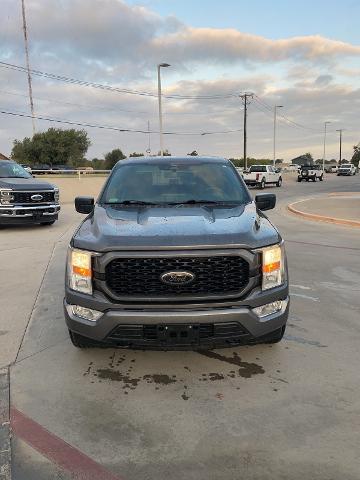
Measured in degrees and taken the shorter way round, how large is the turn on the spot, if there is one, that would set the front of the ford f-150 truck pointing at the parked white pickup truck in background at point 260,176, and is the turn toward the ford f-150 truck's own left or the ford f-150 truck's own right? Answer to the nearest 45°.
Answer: approximately 180°

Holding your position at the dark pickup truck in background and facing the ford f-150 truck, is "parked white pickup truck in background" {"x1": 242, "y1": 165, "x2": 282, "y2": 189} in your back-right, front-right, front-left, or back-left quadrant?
back-left

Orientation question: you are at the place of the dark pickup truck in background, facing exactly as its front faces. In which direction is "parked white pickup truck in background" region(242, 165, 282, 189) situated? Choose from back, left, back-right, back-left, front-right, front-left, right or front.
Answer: left

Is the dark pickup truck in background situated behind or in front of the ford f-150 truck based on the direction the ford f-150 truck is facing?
behind

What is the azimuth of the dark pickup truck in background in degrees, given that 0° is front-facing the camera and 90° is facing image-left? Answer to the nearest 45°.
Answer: approximately 315°

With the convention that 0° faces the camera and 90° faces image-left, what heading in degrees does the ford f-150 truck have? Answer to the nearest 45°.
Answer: approximately 0°

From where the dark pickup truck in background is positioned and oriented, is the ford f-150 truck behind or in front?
in front

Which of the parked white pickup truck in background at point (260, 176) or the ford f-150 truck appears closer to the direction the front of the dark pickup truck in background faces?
the ford f-150 truck
